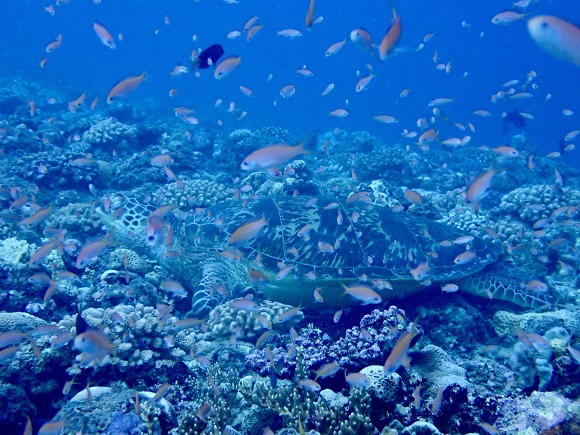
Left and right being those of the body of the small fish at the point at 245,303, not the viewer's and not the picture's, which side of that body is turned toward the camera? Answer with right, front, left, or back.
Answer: right

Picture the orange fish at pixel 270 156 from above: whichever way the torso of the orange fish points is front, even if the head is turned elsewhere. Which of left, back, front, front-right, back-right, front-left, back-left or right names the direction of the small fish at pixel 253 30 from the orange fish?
right

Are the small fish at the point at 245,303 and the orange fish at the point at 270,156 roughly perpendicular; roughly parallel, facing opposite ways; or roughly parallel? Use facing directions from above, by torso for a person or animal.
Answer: roughly parallel, facing opposite ways

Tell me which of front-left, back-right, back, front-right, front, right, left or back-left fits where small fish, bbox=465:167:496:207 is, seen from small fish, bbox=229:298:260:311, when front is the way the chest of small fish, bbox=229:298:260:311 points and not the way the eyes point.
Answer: front

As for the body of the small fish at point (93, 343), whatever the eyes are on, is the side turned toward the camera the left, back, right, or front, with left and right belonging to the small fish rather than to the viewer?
left

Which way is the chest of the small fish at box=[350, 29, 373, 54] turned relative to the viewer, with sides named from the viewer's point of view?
facing to the left of the viewer

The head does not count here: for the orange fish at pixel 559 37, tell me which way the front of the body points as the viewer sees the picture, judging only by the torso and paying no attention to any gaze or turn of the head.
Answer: to the viewer's left

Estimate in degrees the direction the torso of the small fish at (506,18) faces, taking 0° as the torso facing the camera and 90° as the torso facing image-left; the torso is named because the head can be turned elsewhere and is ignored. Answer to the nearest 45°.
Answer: approximately 90°

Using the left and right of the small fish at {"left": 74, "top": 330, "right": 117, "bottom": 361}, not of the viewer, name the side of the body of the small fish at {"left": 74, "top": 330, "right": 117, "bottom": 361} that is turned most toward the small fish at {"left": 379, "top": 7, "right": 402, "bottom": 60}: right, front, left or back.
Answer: back

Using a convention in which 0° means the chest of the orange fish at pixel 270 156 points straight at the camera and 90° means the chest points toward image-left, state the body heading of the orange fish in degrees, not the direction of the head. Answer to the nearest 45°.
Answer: approximately 90°

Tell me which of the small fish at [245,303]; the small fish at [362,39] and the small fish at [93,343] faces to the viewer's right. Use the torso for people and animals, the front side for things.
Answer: the small fish at [245,303]
